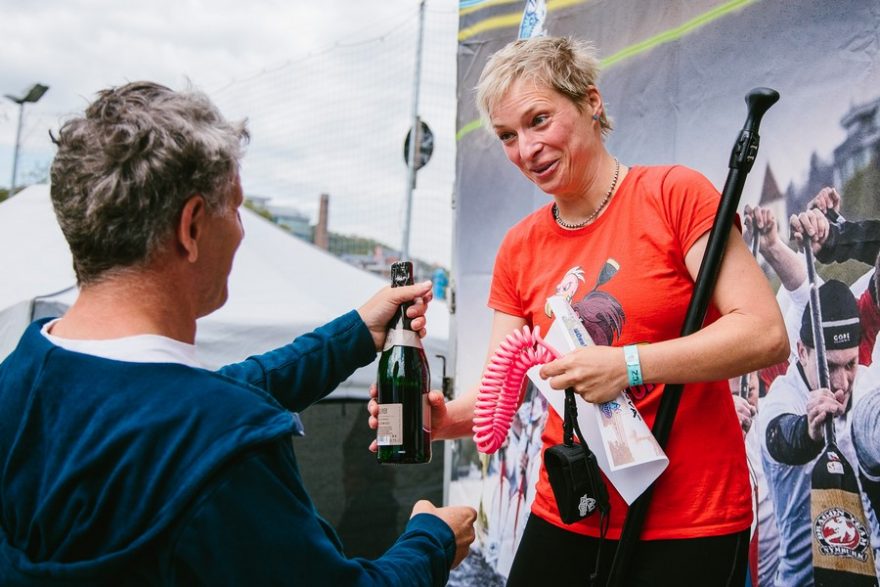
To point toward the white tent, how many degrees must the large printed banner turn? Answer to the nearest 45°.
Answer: approximately 135° to its right

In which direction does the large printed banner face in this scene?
toward the camera

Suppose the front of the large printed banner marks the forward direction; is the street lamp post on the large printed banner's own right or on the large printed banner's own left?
on the large printed banner's own right
